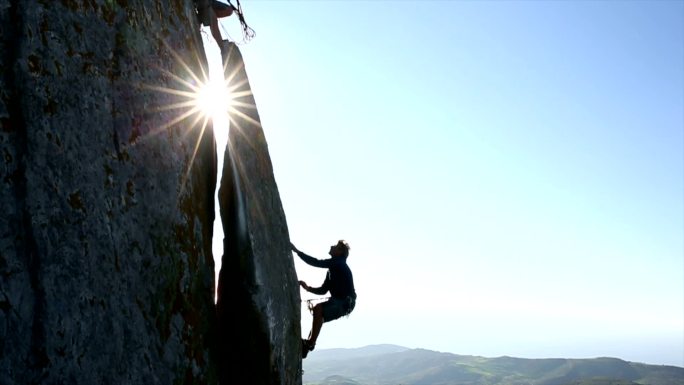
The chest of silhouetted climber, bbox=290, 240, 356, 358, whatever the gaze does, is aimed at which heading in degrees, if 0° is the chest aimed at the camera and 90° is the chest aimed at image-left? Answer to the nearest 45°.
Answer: approximately 90°
